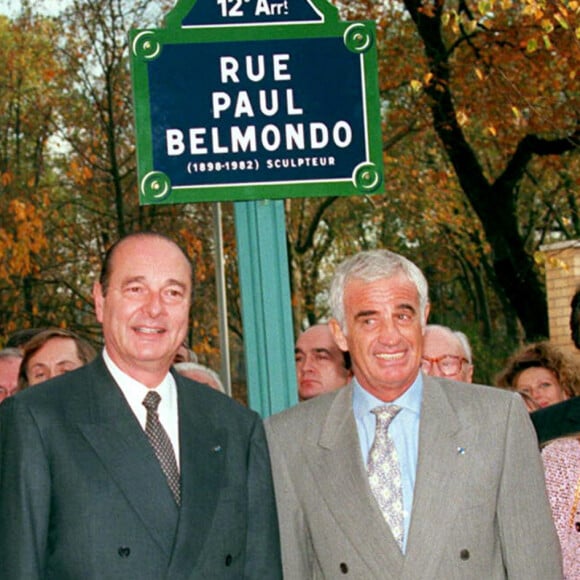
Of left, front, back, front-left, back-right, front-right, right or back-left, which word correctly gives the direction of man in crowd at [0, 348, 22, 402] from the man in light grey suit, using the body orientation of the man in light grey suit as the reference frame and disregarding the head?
back-right

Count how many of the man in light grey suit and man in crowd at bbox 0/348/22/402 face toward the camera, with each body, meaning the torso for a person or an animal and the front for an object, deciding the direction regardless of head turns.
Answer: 2

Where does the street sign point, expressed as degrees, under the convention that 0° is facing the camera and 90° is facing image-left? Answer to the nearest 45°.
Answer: approximately 0°

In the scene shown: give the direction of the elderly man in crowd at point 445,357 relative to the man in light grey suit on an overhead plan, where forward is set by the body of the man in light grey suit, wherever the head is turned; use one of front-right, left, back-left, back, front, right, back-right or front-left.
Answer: back

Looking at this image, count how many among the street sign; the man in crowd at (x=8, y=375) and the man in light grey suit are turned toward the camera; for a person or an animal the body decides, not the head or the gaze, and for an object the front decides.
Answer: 3
